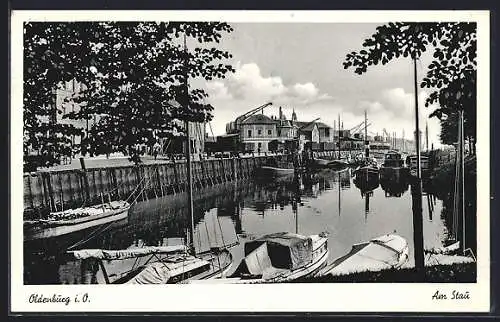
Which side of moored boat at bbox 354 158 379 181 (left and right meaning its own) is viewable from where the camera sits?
front

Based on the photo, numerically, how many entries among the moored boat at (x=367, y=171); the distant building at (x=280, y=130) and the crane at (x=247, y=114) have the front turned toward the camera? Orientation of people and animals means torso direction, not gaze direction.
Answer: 2

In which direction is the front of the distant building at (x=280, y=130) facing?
toward the camera

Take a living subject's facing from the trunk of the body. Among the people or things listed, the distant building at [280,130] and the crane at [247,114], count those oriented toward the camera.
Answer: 1

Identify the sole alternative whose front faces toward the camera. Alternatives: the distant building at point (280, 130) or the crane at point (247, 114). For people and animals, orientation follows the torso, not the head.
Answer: the distant building

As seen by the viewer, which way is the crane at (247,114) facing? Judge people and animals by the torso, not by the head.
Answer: to the viewer's right
